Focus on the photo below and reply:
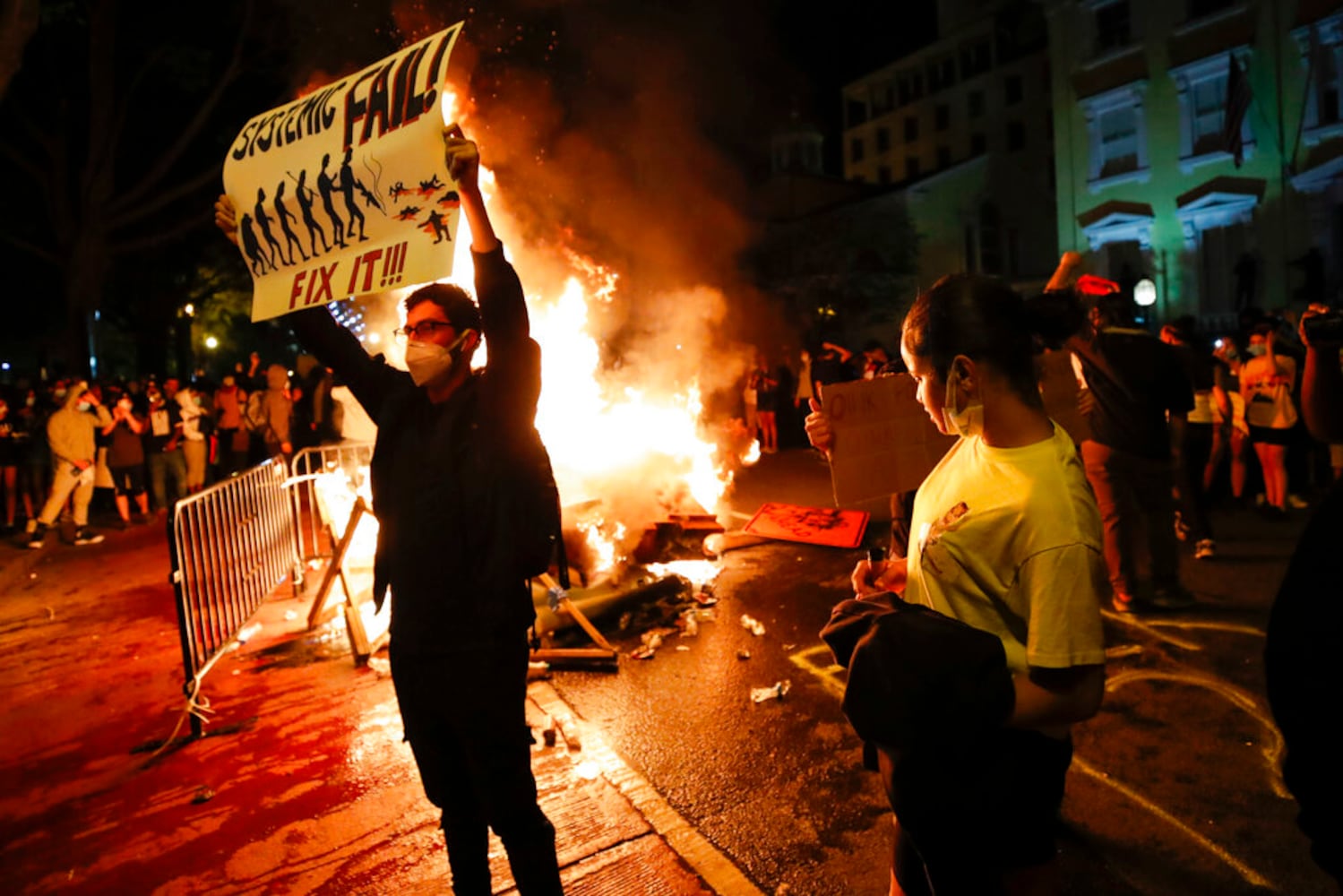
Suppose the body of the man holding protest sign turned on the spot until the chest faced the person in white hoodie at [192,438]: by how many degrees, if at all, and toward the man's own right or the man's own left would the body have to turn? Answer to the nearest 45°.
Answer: approximately 135° to the man's own right

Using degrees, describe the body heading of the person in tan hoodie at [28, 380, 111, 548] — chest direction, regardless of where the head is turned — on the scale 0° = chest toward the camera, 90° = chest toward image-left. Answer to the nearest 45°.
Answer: approximately 315°

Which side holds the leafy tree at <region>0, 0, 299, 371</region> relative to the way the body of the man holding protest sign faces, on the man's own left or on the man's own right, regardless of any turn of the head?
on the man's own right

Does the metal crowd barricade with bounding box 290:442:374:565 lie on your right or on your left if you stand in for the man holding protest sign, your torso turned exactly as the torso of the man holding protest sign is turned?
on your right

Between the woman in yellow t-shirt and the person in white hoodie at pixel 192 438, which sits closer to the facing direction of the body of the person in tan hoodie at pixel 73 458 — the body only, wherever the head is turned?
the woman in yellow t-shirt

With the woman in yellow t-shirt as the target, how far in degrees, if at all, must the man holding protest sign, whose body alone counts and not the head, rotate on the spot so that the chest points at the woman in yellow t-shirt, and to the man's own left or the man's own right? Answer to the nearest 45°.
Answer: approximately 90° to the man's own left

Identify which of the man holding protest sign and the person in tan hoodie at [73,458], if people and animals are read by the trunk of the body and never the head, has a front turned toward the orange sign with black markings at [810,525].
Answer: the person in tan hoodie

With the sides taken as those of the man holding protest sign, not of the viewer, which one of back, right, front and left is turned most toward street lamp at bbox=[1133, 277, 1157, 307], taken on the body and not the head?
back
